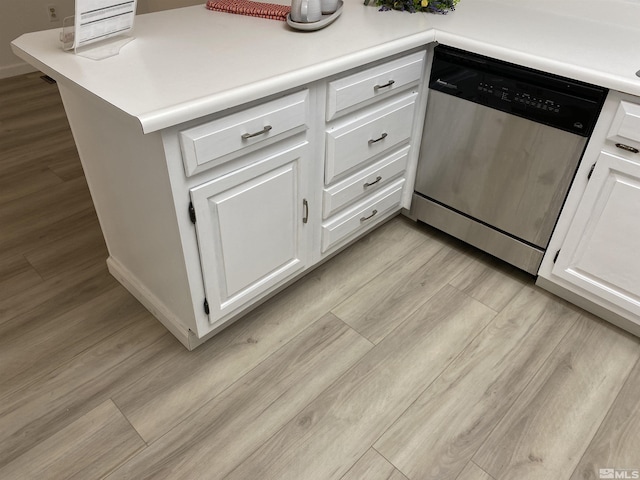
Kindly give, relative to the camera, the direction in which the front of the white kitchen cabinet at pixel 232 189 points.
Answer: facing the viewer and to the right of the viewer

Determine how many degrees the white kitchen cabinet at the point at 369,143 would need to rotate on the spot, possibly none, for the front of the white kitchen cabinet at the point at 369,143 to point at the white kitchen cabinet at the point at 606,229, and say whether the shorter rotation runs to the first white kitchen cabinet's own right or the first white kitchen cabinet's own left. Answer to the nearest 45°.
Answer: approximately 45° to the first white kitchen cabinet's own left

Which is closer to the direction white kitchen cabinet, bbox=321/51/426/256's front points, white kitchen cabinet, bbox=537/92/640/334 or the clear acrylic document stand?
the white kitchen cabinet

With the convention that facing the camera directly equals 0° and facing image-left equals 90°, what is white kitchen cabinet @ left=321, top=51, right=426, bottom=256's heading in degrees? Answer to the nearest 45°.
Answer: approximately 315°

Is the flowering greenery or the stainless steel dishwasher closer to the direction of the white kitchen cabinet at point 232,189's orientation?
the stainless steel dishwasher

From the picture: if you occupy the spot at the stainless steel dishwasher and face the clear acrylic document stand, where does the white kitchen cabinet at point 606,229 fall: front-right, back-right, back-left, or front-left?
back-left

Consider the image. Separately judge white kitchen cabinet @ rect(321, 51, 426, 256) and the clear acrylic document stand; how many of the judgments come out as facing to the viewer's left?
0

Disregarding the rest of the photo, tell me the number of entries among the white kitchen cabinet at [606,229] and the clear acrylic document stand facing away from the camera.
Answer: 0

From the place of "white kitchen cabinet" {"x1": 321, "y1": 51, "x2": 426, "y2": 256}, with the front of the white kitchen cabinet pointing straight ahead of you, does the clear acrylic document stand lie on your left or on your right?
on your right

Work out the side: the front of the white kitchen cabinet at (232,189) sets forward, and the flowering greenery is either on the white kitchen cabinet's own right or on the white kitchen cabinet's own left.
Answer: on the white kitchen cabinet's own left

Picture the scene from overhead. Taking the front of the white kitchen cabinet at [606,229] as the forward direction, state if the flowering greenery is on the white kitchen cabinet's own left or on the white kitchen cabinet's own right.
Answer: on the white kitchen cabinet's own right
